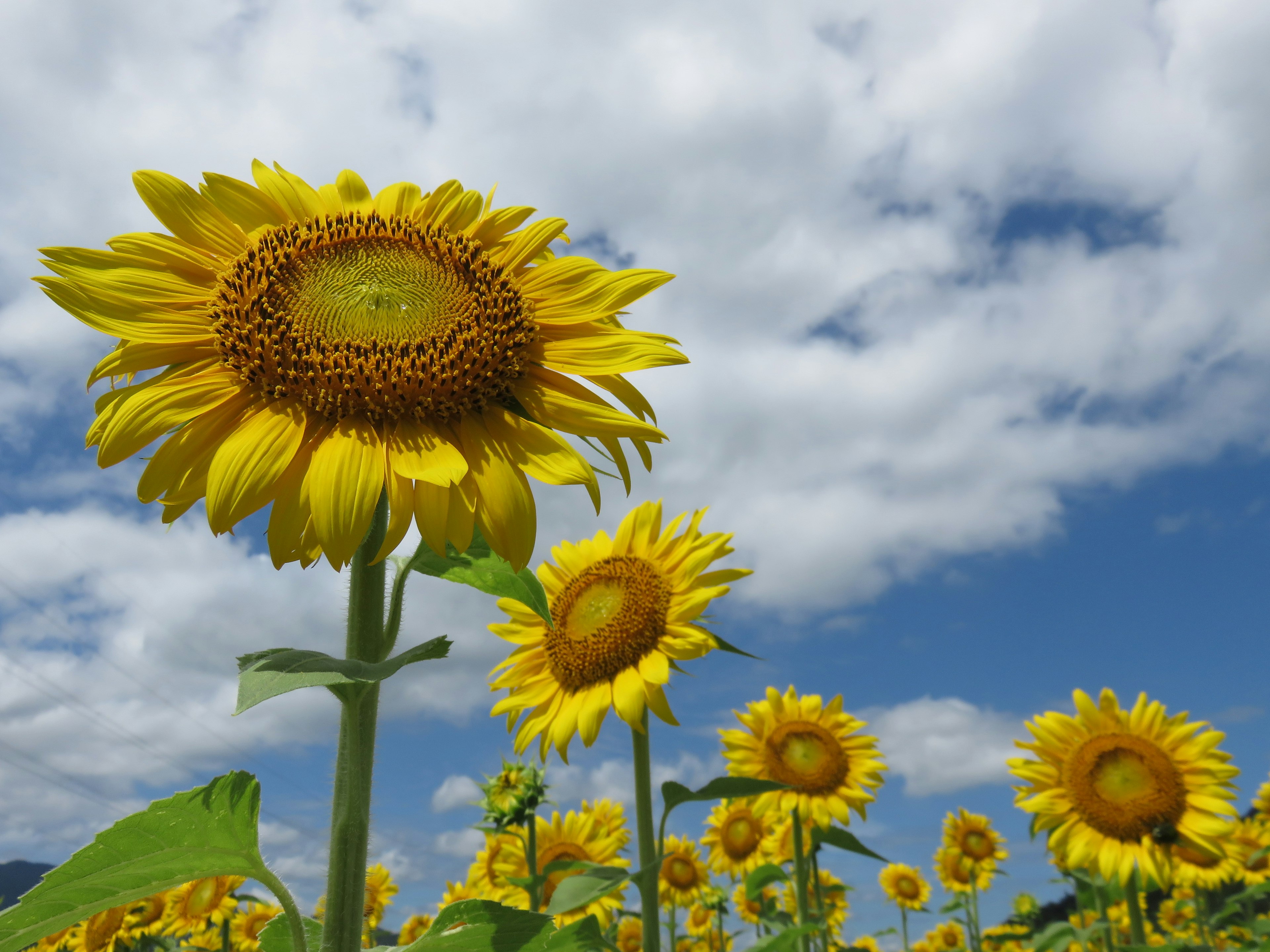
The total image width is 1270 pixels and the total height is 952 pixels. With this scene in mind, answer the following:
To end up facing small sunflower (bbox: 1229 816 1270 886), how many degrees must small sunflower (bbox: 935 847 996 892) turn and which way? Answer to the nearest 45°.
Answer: approximately 90° to its left

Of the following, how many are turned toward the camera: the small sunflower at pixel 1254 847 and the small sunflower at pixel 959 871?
2

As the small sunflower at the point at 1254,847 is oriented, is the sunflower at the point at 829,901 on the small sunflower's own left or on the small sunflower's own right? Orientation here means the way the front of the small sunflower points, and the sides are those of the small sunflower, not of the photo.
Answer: on the small sunflower's own right
